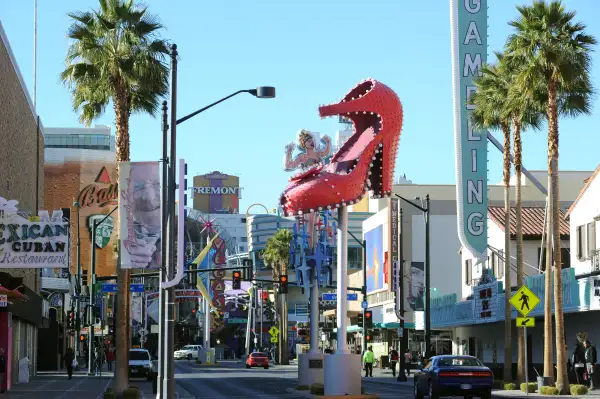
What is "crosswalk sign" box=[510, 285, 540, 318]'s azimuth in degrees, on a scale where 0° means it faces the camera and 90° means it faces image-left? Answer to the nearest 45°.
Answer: approximately 0°

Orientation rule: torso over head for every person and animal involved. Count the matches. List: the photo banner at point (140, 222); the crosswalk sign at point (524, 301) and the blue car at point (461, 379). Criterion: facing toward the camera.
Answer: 2

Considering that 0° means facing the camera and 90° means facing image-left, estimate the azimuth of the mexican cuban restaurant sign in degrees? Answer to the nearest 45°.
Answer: approximately 0°

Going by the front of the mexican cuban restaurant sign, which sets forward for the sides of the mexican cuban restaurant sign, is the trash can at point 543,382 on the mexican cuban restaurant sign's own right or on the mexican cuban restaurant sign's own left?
on the mexican cuban restaurant sign's own left

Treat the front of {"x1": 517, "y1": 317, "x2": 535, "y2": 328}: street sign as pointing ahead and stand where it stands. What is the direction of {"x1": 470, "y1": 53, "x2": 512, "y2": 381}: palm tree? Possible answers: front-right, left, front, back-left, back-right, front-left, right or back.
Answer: back

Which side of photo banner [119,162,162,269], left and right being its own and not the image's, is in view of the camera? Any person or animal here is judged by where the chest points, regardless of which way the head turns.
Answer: front

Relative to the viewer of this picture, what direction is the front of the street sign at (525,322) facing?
facing the viewer
